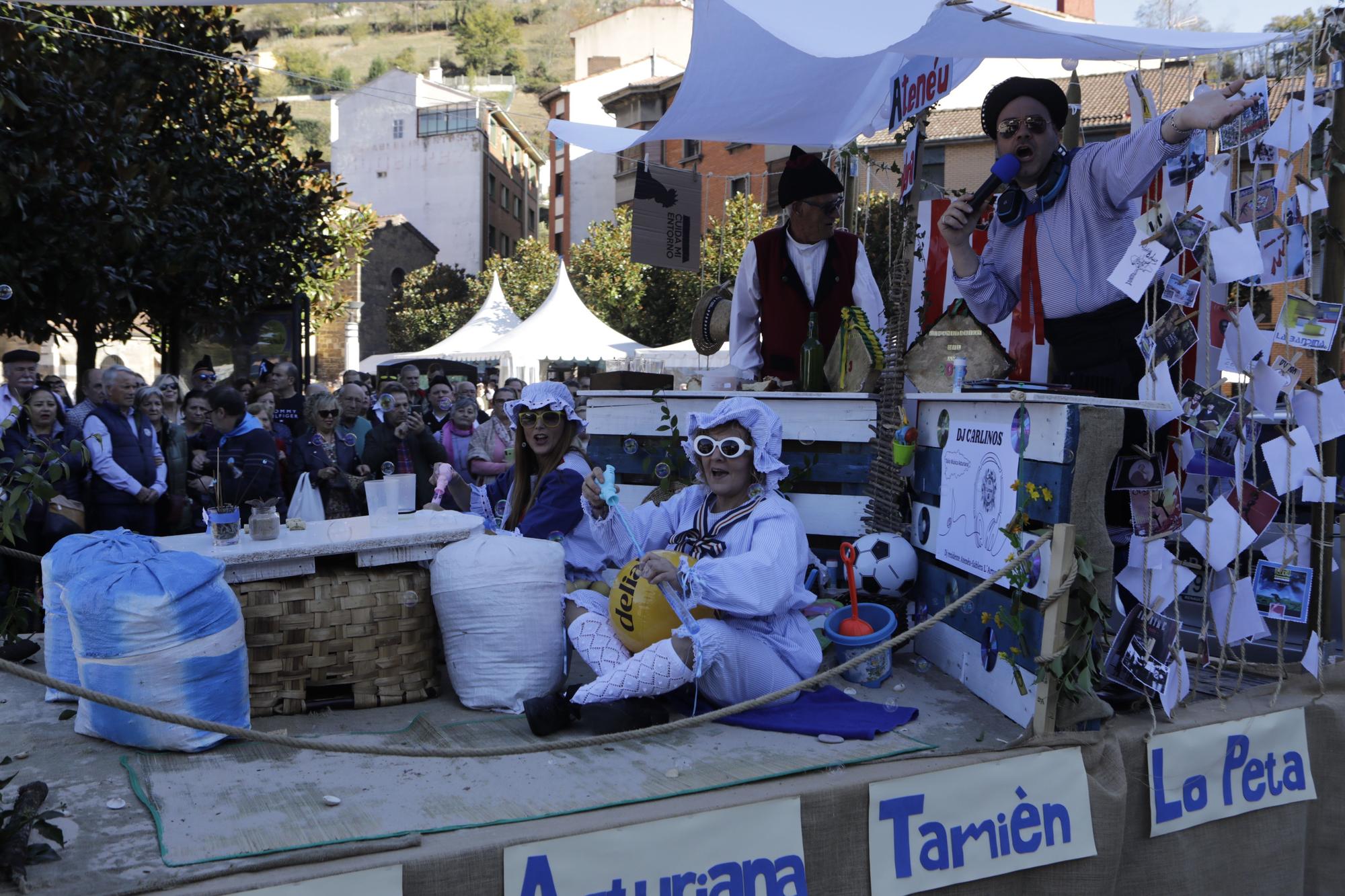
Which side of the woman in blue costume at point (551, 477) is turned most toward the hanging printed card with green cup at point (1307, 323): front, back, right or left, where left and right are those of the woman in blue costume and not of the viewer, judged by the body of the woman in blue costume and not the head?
left

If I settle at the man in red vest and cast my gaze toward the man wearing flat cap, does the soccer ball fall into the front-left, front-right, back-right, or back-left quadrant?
back-left

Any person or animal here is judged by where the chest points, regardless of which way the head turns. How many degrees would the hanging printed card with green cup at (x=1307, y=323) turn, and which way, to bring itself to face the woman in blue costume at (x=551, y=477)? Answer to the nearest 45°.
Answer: approximately 90° to its right

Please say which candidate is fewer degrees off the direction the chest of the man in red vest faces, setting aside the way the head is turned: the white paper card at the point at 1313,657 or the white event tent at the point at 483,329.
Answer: the white paper card

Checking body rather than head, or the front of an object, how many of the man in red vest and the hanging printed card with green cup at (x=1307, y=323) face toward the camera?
2

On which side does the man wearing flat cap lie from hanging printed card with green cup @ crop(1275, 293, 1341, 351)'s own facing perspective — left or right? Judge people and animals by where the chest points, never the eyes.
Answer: on its right

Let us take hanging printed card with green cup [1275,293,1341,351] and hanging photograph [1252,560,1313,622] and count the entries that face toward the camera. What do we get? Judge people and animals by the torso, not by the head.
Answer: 2
